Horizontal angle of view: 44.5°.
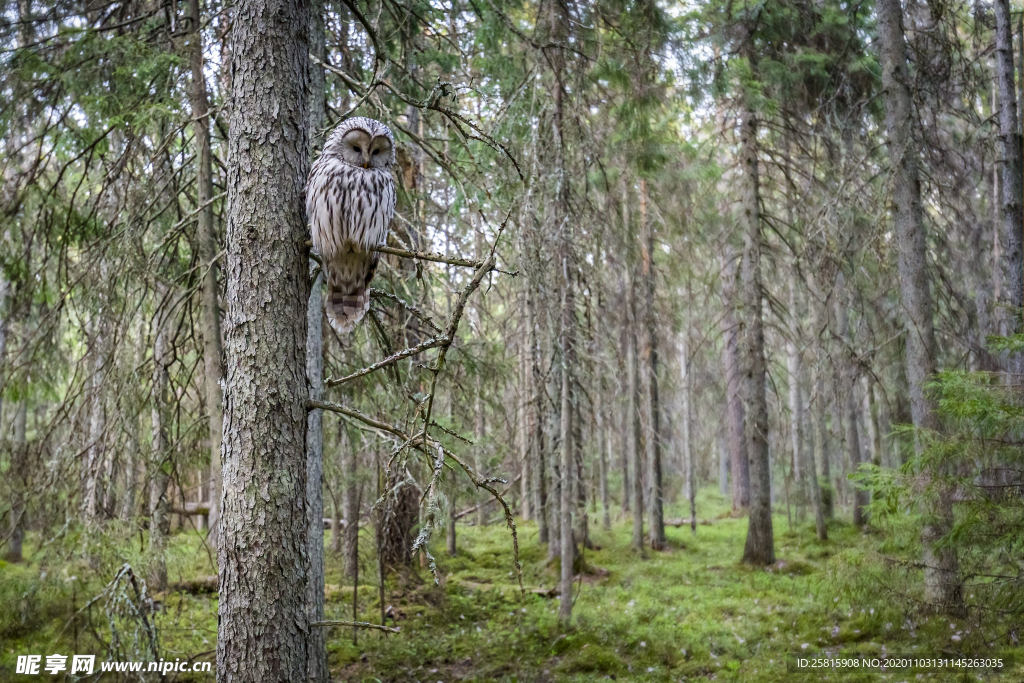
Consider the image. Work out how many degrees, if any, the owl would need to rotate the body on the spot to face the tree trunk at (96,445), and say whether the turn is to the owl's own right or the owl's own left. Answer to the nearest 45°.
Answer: approximately 135° to the owl's own right

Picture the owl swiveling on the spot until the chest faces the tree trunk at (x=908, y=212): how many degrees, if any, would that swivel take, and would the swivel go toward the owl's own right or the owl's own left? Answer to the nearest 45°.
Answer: approximately 135° to the owl's own left

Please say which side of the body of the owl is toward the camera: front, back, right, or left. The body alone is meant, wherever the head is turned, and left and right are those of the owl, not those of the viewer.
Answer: front

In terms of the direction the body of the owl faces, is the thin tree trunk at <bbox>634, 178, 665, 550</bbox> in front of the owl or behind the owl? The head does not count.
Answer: behind

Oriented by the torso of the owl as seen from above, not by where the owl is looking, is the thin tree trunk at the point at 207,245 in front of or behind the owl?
behind

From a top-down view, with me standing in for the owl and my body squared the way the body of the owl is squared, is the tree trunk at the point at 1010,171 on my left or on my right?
on my left

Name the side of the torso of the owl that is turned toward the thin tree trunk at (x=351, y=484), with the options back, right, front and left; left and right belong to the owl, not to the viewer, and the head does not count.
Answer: back
